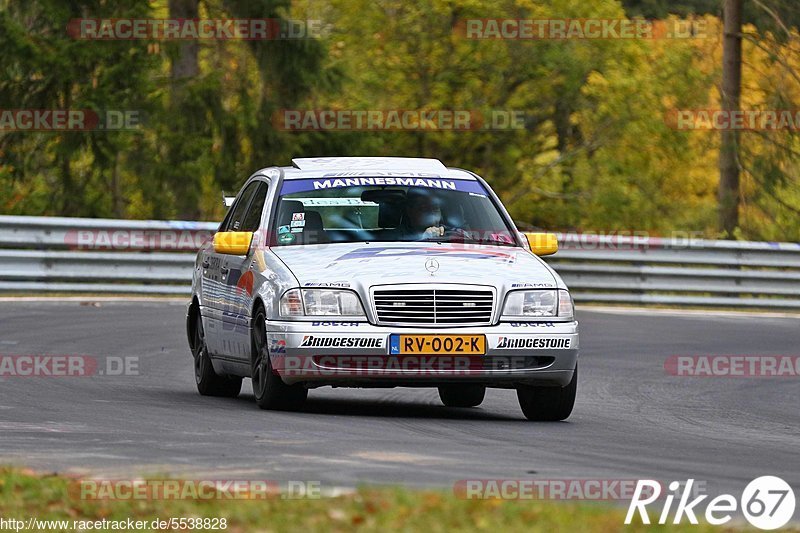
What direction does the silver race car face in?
toward the camera

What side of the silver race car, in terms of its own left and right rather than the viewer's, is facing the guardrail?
back
